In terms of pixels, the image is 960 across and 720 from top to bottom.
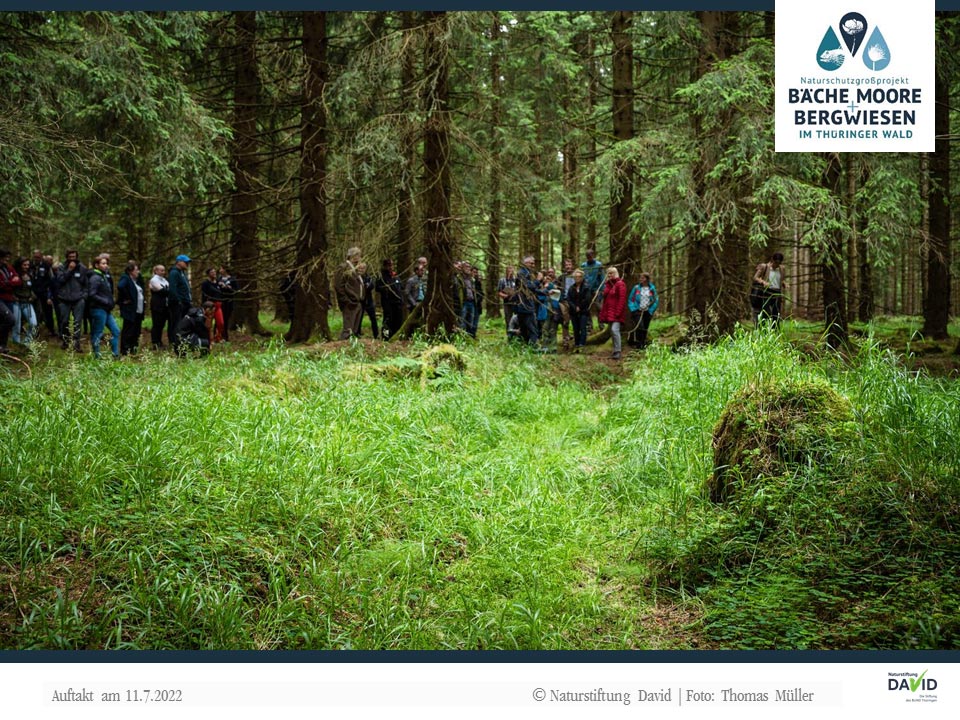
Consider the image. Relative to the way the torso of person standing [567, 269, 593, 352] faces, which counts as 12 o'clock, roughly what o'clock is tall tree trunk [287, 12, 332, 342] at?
The tall tree trunk is roughly at 2 o'clock from the person standing.

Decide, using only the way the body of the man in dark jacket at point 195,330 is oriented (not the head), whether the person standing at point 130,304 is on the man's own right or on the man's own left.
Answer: on the man's own left

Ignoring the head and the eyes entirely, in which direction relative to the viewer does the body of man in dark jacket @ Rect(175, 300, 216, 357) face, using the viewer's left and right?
facing to the right of the viewer

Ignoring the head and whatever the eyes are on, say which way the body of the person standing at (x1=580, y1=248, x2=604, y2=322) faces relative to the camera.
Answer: toward the camera

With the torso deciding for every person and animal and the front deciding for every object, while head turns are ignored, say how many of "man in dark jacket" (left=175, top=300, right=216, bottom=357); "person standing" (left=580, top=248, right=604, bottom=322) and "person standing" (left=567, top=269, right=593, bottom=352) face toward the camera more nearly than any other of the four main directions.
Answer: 2

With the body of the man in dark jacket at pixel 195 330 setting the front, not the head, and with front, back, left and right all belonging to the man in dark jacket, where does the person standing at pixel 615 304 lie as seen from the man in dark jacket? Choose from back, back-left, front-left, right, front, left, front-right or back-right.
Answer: front

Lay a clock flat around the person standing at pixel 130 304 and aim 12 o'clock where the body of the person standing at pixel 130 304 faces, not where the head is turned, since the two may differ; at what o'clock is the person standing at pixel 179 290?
the person standing at pixel 179 290 is roughly at 12 o'clock from the person standing at pixel 130 304.

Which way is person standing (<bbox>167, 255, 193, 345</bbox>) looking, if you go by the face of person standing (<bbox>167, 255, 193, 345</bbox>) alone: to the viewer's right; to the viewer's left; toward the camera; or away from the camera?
to the viewer's right

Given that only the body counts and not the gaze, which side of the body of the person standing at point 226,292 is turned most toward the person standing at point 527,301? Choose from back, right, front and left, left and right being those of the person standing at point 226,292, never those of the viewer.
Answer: left

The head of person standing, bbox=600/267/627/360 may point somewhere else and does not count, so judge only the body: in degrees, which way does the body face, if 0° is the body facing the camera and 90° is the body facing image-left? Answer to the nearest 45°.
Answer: approximately 45°

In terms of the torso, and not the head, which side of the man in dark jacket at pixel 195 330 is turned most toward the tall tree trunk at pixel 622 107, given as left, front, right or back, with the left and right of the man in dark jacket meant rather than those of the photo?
front

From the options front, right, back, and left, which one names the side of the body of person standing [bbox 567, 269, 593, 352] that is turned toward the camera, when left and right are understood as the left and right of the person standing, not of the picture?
front
